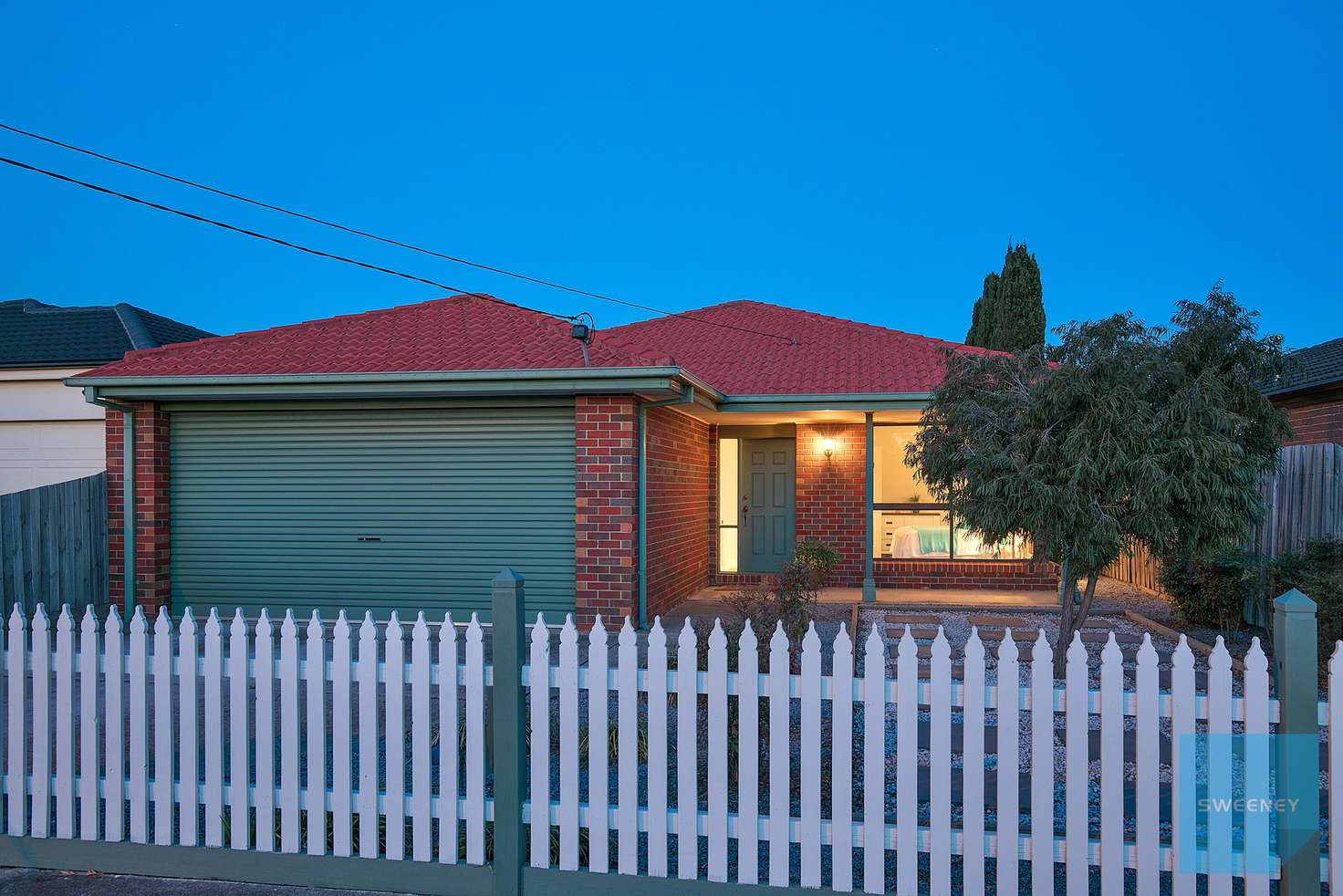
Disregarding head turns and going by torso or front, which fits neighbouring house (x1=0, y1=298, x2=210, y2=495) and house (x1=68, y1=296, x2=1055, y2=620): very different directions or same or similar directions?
same or similar directions

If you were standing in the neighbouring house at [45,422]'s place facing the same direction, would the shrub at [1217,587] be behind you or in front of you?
in front

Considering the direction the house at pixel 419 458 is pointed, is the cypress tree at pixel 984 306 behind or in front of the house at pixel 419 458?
behind

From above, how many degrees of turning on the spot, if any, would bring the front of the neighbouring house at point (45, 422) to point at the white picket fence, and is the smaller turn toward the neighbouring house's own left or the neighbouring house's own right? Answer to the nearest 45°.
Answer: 0° — it already faces it

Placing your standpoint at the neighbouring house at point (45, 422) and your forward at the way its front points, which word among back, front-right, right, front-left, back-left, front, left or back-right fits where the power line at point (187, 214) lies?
front

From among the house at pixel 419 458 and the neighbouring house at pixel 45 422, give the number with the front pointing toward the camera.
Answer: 2

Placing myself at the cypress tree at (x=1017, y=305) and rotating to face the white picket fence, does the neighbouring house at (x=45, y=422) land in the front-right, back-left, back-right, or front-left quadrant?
front-right

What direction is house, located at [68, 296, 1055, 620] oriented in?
toward the camera

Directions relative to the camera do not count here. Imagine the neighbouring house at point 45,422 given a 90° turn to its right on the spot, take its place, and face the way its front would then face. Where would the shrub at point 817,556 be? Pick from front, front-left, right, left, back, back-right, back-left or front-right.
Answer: back-left
